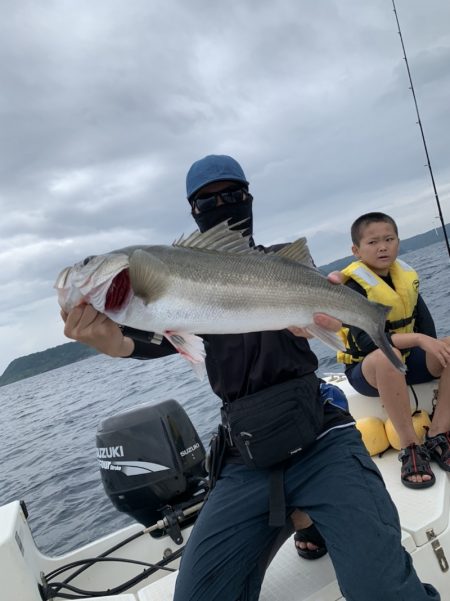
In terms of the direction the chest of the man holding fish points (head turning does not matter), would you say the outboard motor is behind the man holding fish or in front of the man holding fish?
behind

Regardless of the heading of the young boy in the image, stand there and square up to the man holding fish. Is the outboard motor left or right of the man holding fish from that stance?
right

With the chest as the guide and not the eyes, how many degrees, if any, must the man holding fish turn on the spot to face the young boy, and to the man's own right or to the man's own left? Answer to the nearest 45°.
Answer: approximately 135° to the man's own left

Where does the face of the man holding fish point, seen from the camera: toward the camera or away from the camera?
toward the camera

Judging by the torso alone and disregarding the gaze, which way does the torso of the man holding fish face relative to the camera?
toward the camera
